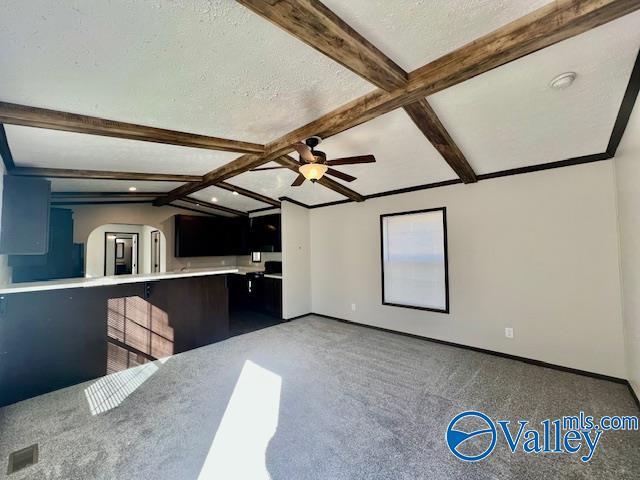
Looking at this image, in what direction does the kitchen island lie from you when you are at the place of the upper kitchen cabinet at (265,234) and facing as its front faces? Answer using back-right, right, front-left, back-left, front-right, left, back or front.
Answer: front

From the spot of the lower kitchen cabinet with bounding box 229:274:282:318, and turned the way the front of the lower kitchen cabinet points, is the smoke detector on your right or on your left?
on your left

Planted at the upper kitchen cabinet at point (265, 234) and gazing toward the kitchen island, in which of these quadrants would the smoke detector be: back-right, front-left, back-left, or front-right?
front-left

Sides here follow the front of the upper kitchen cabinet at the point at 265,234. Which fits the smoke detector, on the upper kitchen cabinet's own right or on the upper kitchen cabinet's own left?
on the upper kitchen cabinet's own left

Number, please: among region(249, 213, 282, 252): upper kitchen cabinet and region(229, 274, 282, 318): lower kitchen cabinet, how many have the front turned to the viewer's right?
0

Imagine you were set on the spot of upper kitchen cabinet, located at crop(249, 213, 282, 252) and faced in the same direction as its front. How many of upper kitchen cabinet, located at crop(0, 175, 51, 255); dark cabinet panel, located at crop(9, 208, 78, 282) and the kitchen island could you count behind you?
0

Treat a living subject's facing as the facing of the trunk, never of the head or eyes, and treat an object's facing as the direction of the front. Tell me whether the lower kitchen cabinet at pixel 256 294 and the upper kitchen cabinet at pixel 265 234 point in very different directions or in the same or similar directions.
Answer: same or similar directions

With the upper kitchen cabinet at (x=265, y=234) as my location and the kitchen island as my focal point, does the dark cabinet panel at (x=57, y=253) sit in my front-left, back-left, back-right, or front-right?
front-right

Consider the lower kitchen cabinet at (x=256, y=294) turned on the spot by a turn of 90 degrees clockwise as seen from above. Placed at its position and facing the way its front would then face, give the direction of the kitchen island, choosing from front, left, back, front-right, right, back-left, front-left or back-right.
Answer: left

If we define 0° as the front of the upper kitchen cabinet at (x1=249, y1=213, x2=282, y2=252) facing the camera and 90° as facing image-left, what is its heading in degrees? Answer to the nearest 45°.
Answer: approximately 45°

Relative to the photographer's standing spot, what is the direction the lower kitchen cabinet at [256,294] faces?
facing the viewer and to the left of the viewer

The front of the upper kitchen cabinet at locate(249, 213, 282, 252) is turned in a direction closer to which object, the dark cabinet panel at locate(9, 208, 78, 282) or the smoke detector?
the dark cabinet panel
